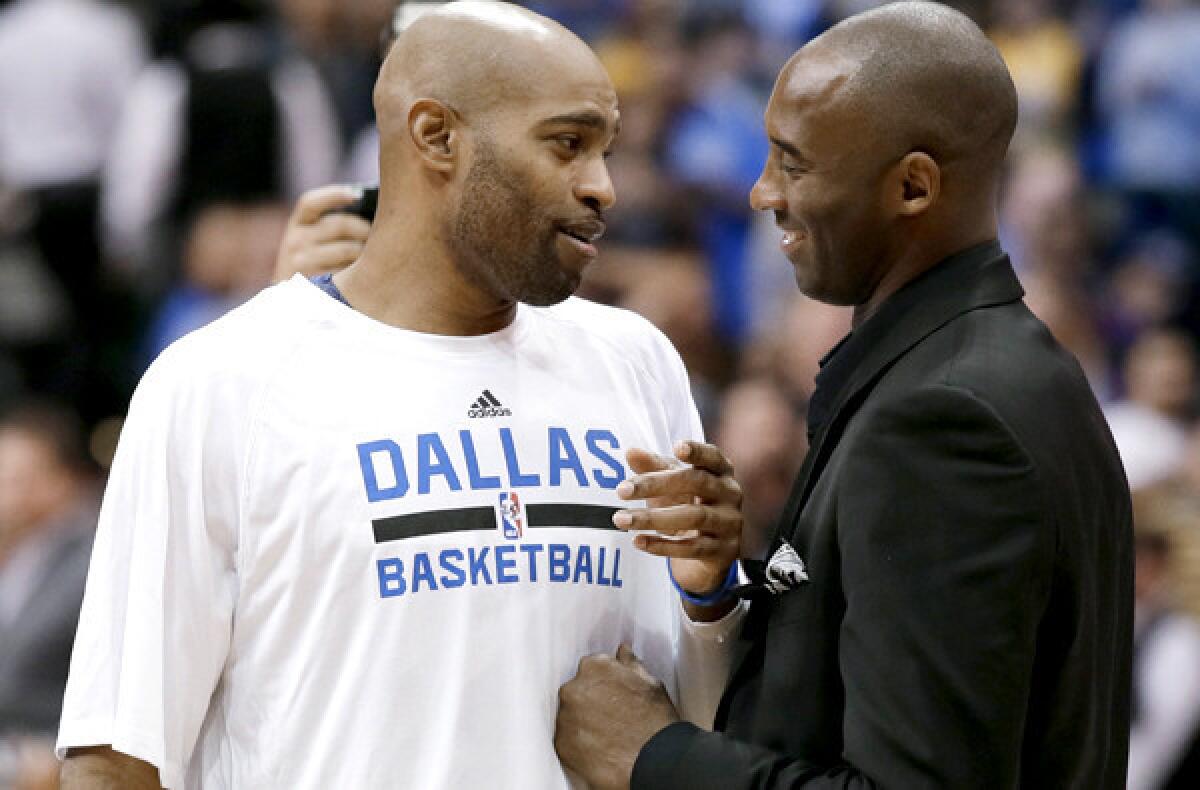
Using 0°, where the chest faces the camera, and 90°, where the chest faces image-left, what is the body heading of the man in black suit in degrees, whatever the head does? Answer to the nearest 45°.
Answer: approximately 90°

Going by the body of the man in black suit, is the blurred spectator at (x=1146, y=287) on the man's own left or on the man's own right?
on the man's own right

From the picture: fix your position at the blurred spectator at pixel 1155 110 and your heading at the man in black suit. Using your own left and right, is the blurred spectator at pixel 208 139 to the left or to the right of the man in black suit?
right

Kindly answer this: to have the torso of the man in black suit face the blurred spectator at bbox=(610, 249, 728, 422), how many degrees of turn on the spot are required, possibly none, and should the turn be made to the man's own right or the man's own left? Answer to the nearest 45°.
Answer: approximately 90° to the man's own right

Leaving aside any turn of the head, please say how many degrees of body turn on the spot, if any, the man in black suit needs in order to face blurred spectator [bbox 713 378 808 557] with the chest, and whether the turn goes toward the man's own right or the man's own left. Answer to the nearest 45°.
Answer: approximately 90° to the man's own right

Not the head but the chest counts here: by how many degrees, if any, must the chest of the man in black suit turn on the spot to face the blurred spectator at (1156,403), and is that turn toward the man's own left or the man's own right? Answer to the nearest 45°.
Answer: approximately 90° to the man's own right

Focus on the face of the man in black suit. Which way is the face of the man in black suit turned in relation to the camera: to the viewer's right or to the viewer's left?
to the viewer's left

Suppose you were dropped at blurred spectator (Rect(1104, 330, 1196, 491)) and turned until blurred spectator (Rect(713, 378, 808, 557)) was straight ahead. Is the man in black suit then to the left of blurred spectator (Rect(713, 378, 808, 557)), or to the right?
left

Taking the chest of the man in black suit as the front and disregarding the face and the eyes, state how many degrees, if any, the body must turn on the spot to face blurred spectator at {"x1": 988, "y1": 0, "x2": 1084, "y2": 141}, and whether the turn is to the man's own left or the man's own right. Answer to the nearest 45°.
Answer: approximately 90° to the man's own right

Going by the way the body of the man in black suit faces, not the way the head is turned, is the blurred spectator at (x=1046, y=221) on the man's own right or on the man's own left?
on the man's own right
